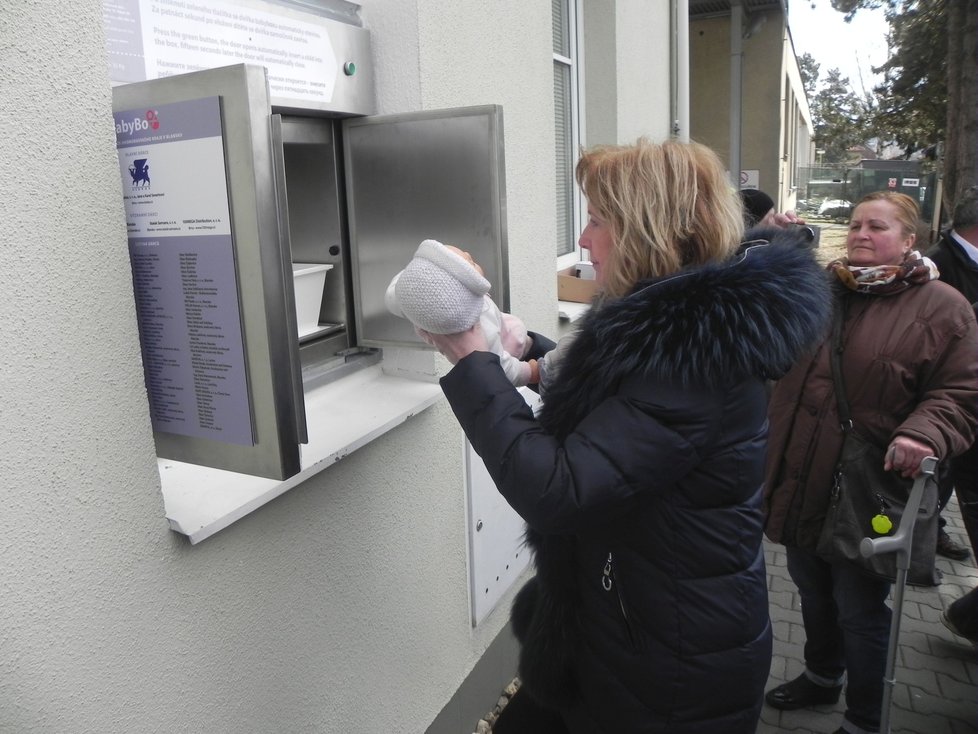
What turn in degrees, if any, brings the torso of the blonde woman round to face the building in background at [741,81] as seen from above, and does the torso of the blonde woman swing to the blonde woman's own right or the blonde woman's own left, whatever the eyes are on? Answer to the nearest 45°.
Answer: approximately 90° to the blonde woman's own right

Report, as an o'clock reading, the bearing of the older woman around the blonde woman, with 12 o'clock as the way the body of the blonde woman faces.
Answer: The older woman is roughly at 4 o'clock from the blonde woman.

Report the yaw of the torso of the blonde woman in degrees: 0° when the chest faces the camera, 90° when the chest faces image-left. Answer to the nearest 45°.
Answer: approximately 90°

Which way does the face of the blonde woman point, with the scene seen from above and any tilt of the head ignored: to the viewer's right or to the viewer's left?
to the viewer's left

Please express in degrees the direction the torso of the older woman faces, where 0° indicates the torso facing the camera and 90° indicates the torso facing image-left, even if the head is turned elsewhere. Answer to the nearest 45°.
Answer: approximately 45°

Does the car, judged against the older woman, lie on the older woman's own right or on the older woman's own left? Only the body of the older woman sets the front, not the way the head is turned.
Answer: on the older woman's own right

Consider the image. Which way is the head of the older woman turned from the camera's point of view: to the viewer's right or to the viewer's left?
to the viewer's left

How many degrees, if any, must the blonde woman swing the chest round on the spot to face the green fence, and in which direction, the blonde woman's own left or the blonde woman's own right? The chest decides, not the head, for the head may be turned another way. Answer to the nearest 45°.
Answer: approximately 90° to the blonde woman's own right

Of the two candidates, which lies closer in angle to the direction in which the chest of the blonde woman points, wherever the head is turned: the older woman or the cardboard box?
the cardboard box
